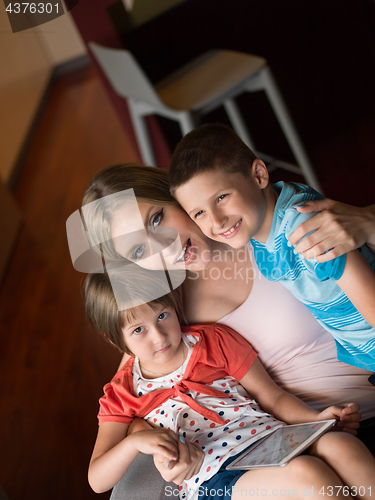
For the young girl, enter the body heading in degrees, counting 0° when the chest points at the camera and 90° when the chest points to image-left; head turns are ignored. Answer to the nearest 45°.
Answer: approximately 0°

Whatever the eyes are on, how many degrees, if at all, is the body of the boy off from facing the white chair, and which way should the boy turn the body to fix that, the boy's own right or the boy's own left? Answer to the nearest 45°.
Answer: approximately 135° to the boy's own right

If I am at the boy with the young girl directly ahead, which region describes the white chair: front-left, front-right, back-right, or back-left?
back-right

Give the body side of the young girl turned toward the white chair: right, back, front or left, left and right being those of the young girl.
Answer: back
